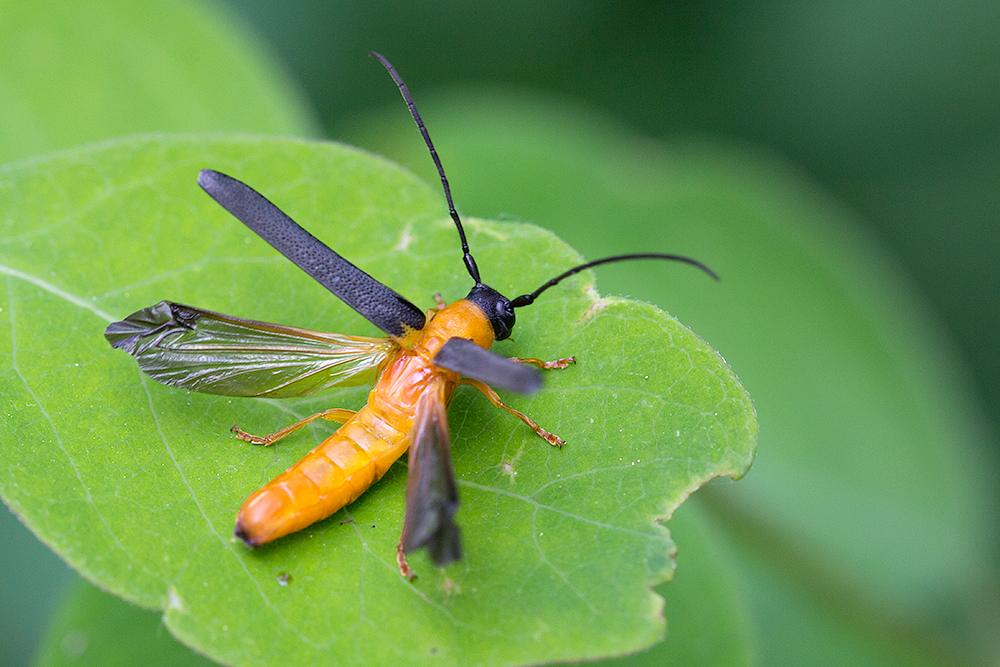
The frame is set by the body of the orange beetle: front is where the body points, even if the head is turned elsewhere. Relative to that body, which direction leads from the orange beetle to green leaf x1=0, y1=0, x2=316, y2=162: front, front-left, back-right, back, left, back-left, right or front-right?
left

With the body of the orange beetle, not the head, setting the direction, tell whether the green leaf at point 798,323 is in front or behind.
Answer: in front

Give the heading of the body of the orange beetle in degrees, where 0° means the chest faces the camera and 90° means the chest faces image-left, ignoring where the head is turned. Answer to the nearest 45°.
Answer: approximately 225°
